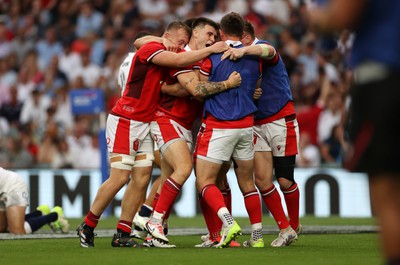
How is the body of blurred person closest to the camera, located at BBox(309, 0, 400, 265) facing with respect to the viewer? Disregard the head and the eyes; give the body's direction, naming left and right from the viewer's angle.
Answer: facing to the left of the viewer

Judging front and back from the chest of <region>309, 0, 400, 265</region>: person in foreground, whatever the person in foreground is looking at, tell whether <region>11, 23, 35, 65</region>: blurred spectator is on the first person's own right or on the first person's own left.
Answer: on the first person's own right

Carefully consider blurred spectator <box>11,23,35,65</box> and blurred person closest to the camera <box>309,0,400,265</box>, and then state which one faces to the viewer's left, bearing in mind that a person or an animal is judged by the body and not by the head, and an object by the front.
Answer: the blurred person closest to the camera

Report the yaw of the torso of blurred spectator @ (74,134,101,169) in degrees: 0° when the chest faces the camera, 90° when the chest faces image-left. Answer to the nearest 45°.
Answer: approximately 0°

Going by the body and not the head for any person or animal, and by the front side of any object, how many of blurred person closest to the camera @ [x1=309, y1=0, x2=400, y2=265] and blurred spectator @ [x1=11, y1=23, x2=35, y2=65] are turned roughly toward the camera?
1

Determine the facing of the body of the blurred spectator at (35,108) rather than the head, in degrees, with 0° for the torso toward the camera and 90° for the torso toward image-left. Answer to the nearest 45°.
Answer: approximately 0°
